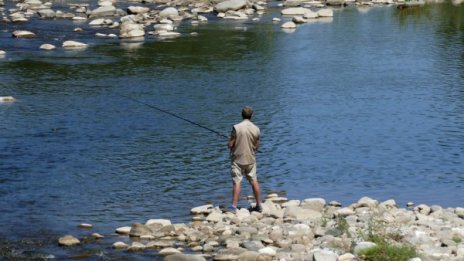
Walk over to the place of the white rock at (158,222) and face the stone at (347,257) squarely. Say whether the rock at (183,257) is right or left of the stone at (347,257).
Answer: right

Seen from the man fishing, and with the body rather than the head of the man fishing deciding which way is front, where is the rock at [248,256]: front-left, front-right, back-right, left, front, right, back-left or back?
back

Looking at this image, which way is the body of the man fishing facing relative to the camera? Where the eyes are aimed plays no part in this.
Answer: away from the camera

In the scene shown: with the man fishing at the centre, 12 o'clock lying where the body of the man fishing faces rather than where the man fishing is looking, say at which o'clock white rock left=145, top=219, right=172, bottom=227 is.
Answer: The white rock is roughly at 8 o'clock from the man fishing.

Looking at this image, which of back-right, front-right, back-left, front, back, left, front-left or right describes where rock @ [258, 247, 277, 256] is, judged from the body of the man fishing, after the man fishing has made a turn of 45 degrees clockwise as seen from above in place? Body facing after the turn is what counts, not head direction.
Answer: back-right

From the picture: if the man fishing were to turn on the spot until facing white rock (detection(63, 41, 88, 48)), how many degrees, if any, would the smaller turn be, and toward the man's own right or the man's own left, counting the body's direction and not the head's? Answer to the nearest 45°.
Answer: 0° — they already face it

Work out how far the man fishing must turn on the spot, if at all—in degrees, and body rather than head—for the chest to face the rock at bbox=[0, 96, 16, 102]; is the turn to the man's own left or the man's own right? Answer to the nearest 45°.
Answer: approximately 45° to the man's own left

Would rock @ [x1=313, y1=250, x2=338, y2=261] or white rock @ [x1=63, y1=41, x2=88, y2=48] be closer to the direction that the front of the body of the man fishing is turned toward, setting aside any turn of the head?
the white rock

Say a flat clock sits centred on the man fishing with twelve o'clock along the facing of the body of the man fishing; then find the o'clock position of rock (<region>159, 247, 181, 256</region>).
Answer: The rock is roughly at 7 o'clock from the man fishing.

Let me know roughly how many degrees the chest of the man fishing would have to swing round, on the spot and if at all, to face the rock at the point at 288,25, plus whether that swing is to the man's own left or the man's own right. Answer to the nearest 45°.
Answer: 0° — they already face it
